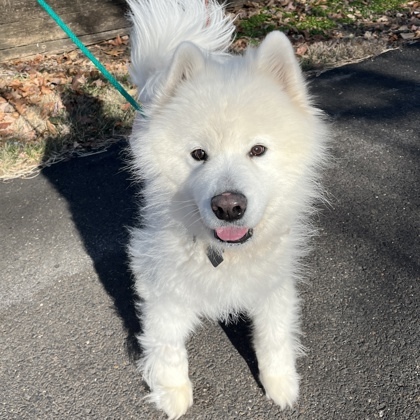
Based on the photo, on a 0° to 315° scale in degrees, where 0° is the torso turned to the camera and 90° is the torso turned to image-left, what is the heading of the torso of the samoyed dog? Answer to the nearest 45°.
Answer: approximately 0°

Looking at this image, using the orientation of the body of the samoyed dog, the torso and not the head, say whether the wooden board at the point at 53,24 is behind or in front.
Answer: behind
